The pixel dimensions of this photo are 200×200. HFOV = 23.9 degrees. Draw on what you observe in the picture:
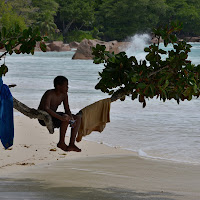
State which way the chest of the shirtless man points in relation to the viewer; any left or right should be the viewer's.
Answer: facing the viewer and to the right of the viewer

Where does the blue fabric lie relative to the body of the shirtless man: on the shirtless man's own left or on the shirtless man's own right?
on the shirtless man's own right
